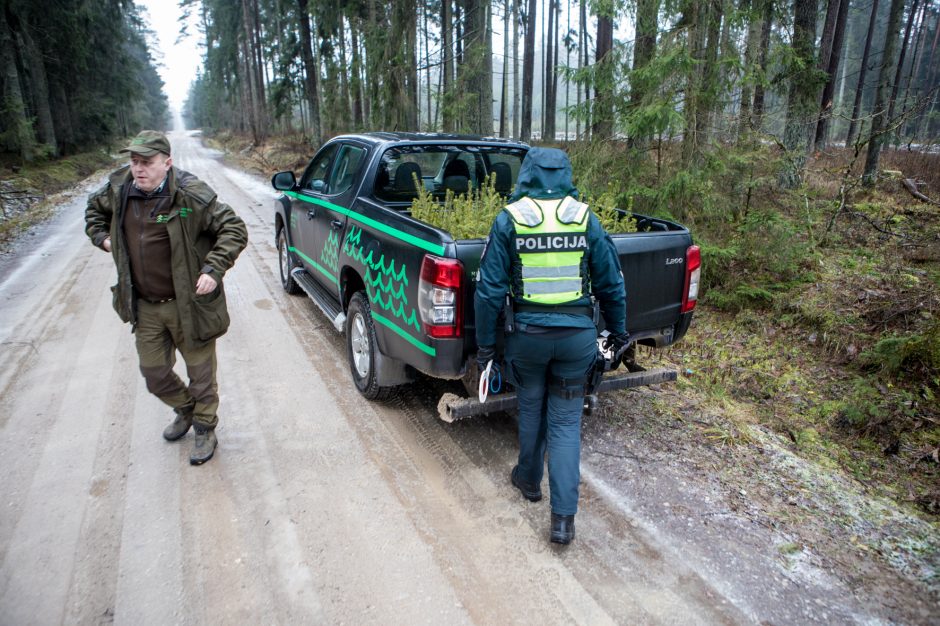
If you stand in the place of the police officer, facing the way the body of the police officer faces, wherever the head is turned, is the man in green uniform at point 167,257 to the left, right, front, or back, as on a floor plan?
left

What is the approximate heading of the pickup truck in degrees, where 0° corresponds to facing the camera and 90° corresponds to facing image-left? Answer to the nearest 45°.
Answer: approximately 135°

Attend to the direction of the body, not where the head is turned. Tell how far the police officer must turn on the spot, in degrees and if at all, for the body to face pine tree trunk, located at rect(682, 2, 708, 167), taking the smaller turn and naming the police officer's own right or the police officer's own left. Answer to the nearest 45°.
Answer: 0° — they already face it

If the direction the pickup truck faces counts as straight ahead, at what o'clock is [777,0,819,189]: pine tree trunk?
The pine tree trunk is roughly at 3 o'clock from the pickup truck.

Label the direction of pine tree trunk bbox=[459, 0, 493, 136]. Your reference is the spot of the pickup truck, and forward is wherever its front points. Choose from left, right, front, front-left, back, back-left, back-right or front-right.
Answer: front-right

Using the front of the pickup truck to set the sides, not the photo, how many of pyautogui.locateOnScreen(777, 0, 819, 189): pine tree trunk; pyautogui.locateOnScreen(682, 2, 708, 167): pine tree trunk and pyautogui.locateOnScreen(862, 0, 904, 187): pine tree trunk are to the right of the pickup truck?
3

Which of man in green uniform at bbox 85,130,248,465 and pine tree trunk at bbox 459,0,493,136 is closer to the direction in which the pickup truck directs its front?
the pine tree trunk

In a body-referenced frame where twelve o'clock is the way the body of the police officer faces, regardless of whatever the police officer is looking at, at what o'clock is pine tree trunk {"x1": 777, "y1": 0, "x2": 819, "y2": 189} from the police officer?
The pine tree trunk is roughly at 1 o'clock from the police officer.

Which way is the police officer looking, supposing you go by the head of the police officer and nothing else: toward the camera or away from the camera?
away from the camera

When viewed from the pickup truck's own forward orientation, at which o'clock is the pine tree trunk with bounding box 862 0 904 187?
The pine tree trunk is roughly at 3 o'clock from the pickup truck.

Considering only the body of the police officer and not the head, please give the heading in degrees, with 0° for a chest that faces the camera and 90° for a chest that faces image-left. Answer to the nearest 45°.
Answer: approximately 180°

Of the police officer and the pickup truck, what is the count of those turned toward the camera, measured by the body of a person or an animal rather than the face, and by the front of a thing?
0
